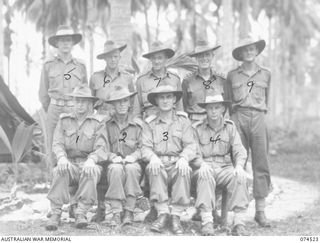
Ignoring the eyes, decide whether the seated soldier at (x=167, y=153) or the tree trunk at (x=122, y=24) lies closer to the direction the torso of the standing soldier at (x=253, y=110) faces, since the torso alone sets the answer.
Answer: the seated soldier

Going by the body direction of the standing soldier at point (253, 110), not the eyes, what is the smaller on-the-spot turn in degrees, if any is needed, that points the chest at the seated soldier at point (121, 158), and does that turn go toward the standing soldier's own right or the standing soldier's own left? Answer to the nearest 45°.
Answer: approximately 45° to the standing soldier's own right

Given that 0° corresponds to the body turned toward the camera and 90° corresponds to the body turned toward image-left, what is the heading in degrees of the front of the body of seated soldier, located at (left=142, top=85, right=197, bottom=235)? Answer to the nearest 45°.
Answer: approximately 0°

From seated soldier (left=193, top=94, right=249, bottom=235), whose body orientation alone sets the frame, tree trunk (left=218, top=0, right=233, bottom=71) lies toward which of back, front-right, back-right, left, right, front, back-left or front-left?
back

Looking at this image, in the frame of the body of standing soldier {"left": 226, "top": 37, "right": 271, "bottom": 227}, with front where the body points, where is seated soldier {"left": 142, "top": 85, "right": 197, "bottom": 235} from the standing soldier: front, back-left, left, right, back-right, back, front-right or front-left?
front-right
